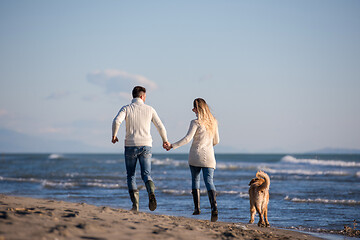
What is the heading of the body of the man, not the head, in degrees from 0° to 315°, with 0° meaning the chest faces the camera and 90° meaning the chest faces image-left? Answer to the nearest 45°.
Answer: approximately 180°

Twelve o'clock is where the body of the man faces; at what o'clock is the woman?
The woman is roughly at 3 o'clock from the man.

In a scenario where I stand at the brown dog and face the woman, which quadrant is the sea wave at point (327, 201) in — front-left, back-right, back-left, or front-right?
back-right
